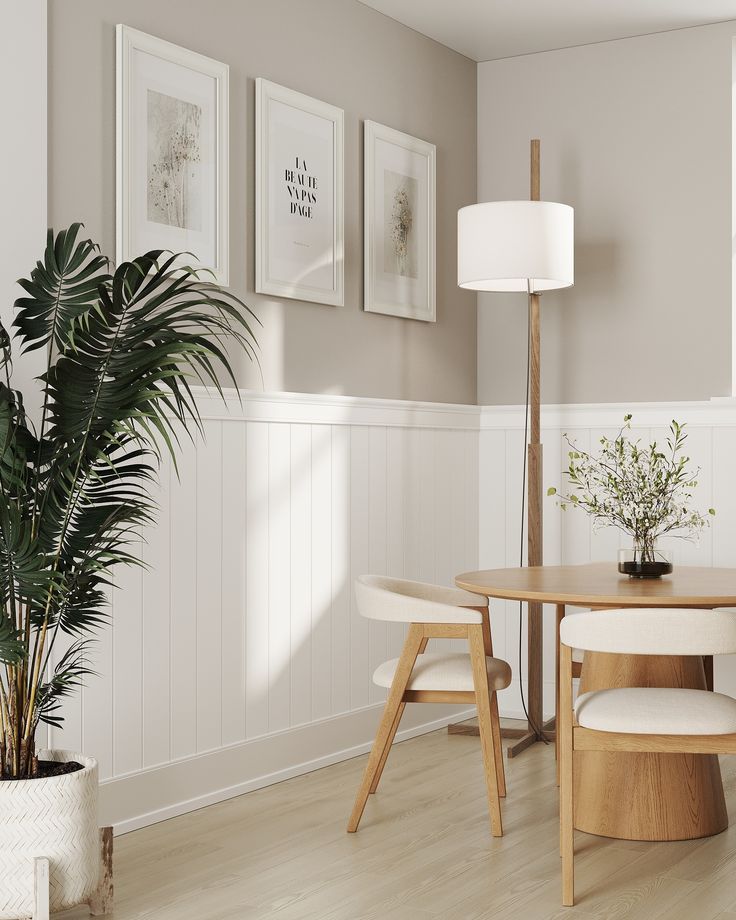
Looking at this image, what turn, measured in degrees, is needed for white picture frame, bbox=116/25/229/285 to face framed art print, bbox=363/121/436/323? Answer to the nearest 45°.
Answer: approximately 90° to its left

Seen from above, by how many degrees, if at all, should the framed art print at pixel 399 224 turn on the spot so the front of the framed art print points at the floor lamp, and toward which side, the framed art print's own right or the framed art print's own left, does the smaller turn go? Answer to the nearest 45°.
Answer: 0° — it already faces it

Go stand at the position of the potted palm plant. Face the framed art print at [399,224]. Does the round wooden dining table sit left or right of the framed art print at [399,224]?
right

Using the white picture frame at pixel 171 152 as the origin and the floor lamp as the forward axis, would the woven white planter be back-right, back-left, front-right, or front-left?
back-right

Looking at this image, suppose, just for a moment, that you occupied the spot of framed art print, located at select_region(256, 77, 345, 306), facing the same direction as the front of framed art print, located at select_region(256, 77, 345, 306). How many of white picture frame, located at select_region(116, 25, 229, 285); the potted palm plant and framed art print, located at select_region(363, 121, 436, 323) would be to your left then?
1

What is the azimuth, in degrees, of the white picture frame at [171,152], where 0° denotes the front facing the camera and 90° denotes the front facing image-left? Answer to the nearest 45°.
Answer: approximately 315°
